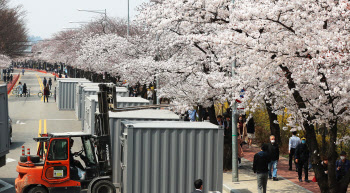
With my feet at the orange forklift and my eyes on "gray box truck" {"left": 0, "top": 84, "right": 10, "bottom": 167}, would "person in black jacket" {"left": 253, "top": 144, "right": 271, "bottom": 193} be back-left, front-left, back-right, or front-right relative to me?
back-right

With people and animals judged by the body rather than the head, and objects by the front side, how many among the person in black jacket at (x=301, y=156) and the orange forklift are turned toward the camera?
1

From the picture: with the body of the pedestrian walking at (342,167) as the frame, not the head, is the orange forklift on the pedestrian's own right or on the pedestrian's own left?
on the pedestrian's own right

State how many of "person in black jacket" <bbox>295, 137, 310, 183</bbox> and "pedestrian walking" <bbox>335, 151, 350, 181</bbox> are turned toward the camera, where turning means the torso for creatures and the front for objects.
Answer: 2

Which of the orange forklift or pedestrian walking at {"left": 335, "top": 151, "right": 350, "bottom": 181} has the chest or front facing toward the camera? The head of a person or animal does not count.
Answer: the pedestrian walking

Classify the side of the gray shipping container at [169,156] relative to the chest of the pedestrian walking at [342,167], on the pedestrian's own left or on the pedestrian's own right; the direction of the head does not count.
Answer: on the pedestrian's own right

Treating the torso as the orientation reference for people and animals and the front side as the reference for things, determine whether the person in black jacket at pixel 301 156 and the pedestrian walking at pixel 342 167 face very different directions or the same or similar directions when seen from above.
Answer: same or similar directions

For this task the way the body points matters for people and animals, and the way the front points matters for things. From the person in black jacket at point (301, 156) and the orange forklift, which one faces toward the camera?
the person in black jacket

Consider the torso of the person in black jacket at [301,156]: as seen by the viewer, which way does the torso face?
toward the camera

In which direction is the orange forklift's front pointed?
to the viewer's right

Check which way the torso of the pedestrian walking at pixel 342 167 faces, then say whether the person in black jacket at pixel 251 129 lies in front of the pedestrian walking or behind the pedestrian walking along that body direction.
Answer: behind
